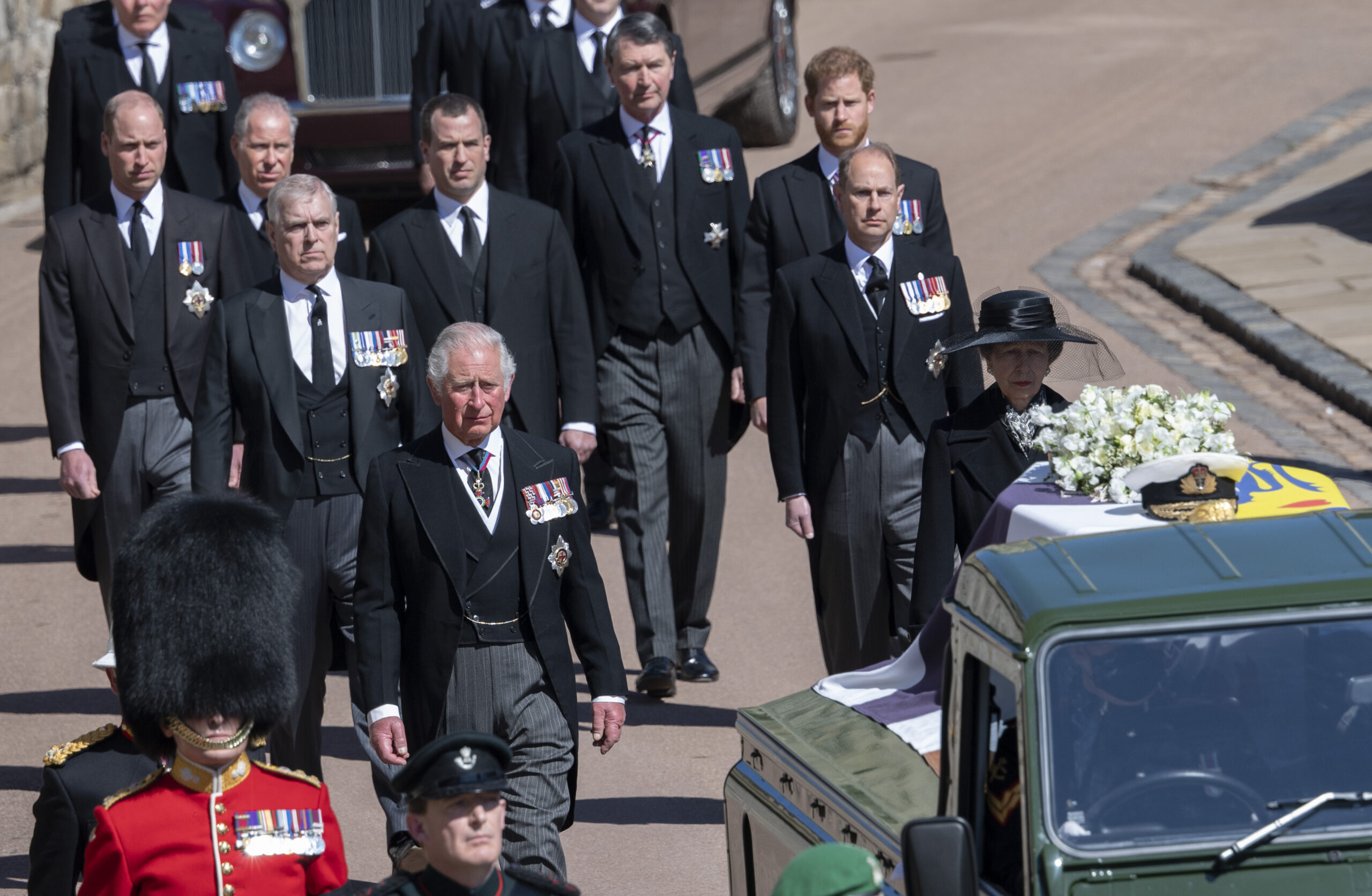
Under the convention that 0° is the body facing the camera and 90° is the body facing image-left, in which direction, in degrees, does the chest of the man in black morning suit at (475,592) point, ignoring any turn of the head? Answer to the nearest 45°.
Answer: approximately 0°

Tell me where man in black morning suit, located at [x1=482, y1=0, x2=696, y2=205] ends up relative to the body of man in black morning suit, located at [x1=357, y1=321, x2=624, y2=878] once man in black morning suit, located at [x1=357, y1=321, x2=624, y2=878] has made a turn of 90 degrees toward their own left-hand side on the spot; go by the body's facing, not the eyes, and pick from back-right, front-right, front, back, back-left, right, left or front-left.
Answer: left

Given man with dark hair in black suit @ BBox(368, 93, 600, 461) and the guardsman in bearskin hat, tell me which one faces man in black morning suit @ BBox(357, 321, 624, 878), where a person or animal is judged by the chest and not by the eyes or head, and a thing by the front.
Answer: the man with dark hair in black suit

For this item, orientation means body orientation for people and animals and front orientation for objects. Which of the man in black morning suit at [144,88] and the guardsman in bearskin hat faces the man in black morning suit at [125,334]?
the man in black morning suit at [144,88]

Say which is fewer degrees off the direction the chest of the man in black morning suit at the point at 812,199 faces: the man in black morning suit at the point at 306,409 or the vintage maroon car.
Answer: the man in black morning suit

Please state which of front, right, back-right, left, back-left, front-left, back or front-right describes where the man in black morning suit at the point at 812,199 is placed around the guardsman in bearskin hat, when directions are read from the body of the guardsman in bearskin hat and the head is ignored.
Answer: back-left

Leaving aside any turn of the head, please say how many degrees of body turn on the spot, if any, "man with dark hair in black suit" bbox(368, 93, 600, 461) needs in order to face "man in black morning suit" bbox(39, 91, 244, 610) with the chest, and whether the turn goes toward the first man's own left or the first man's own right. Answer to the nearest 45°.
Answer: approximately 90° to the first man's own right

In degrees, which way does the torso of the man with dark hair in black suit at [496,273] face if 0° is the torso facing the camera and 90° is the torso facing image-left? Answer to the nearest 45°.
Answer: approximately 0°

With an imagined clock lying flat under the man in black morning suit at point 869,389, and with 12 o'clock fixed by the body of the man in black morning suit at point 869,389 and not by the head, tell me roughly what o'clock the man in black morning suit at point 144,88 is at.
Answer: the man in black morning suit at point 144,88 is roughly at 4 o'clock from the man in black morning suit at point 869,389.
